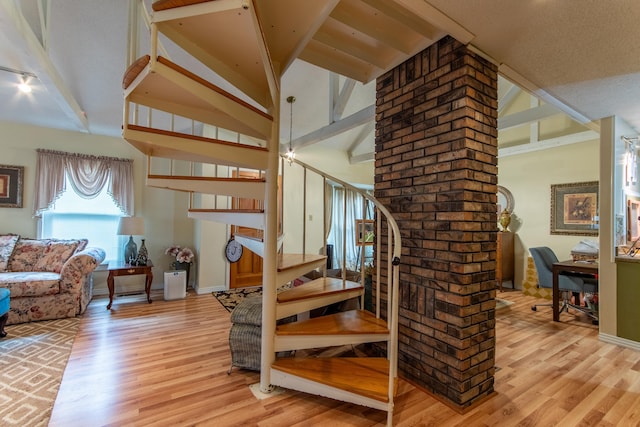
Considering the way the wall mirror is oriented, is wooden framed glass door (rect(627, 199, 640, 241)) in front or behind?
in front

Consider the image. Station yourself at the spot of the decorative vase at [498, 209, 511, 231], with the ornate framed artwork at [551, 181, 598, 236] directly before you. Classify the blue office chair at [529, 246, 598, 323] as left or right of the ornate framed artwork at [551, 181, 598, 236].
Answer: right

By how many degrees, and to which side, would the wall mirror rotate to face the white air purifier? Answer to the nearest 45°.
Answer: approximately 45° to its right

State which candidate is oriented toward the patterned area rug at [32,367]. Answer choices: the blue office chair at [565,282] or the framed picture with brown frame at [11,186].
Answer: the framed picture with brown frame

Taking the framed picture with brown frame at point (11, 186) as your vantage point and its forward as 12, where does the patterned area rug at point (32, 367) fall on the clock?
The patterned area rug is roughly at 12 o'clock from the framed picture with brown frame.

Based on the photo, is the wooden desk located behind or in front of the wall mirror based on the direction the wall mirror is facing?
in front

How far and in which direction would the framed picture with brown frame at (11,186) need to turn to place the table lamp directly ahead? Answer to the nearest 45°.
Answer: approximately 45° to its left

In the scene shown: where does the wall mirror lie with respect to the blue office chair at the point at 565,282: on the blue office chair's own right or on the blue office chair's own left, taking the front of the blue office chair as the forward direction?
on the blue office chair's own left

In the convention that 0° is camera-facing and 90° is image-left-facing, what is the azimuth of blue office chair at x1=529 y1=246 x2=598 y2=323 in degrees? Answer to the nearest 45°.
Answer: approximately 270°

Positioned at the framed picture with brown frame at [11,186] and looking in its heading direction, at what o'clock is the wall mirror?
The wall mirror is roughly at 10 o'clock from the framed picture with brown frame.

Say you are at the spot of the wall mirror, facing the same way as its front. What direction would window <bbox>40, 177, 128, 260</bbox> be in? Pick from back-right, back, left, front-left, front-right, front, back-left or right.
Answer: front-right

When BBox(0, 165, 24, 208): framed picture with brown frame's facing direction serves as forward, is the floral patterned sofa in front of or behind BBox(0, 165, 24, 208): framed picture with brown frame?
in front
